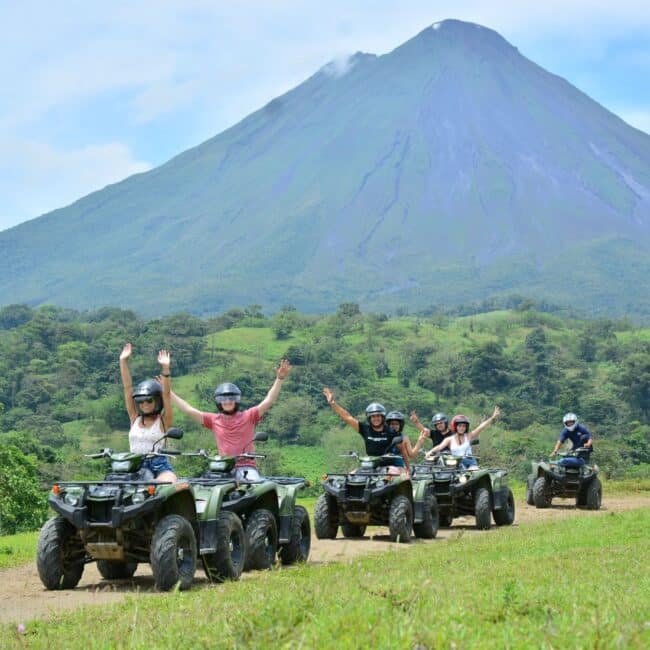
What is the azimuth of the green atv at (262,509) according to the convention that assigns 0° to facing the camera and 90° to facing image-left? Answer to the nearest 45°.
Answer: approximately 45°

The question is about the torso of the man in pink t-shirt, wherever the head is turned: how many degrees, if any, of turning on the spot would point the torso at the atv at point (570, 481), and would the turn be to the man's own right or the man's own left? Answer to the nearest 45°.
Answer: approximately 135° to the man's own left

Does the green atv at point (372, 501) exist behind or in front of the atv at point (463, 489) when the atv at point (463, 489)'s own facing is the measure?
in front

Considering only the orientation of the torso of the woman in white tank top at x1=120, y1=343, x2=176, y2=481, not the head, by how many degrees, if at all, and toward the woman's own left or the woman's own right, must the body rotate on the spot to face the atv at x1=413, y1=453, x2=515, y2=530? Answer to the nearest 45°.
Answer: approximately 135° to the woman's own left

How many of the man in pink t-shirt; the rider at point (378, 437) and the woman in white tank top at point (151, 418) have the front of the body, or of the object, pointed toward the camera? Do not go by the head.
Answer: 3

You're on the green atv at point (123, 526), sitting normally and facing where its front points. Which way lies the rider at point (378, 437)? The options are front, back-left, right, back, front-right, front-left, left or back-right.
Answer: back

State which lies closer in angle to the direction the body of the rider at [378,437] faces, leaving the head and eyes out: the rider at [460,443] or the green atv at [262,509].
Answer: the green atv

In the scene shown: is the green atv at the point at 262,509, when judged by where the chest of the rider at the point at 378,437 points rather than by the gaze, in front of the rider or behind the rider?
in front

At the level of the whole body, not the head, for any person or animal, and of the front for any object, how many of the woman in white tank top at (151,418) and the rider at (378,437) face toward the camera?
2

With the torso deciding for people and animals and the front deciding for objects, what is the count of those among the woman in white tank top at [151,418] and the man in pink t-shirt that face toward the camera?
2
